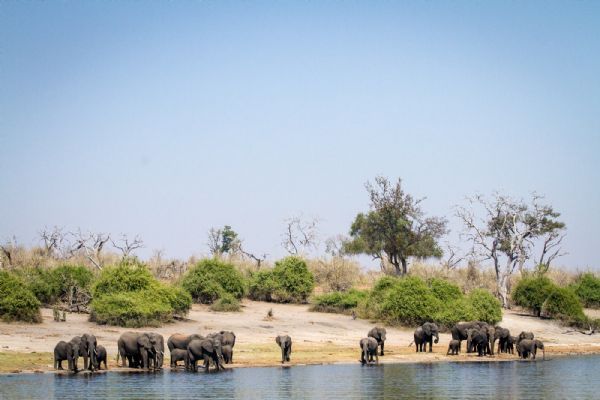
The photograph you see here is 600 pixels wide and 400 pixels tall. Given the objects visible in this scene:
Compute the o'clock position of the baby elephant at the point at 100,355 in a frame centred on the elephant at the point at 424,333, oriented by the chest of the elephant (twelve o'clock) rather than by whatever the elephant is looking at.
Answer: The baby elephant is roughly at 3 o'clock from the elephant.

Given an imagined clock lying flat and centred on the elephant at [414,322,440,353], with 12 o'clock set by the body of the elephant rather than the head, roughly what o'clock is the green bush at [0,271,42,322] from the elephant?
The green bush is roughly at 4 o'clock from the elephant.

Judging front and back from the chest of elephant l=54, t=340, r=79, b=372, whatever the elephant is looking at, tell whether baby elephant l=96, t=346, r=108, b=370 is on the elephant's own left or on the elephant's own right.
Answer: on the elephant's own left

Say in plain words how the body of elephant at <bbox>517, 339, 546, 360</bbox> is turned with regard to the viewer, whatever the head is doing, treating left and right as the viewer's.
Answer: facing to the right of the viewer

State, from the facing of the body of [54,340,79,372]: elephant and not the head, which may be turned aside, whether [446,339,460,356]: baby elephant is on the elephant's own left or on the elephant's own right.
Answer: on the elephant's own left

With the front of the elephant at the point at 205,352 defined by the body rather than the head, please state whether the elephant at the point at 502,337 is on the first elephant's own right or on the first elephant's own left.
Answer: on the first elephant's own left
